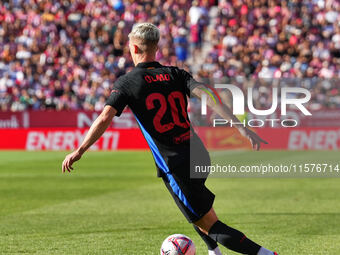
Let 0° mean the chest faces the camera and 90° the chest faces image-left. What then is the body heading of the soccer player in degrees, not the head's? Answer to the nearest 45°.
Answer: approximately 135°
